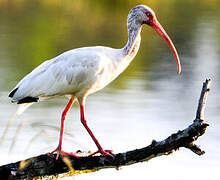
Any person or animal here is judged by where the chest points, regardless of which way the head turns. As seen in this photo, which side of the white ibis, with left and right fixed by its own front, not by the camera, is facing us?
right
